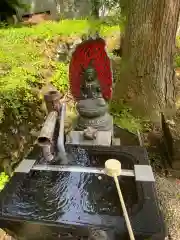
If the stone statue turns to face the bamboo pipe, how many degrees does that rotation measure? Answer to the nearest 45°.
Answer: approximately 45° to its right

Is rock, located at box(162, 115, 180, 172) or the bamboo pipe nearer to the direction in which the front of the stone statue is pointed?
the bamboo pipe

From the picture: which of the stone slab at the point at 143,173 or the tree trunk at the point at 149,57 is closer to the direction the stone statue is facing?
the stone slab

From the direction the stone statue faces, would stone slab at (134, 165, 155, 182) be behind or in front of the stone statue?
in front

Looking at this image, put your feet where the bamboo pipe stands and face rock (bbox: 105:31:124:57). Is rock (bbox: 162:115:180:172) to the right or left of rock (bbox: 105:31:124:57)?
right

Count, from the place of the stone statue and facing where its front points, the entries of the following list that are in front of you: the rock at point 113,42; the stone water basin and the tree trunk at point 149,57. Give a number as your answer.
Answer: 1

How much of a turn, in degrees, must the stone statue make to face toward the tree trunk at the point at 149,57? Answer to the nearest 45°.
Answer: approximately 135° to its left

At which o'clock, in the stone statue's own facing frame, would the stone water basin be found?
The stone water basin is roughly at 12 o'clock from the stone statue.

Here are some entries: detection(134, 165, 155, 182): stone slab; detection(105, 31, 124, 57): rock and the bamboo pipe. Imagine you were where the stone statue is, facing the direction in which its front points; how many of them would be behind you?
1

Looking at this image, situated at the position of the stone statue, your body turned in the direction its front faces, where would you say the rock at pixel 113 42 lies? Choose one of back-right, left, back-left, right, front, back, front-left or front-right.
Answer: back

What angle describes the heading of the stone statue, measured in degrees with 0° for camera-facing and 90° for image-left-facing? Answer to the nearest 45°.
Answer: approximately 0°
